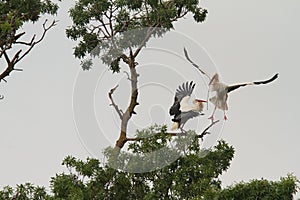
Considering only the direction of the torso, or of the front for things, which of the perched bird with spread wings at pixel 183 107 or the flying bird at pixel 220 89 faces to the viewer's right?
the perched bird with spread wings at pixel 183 107

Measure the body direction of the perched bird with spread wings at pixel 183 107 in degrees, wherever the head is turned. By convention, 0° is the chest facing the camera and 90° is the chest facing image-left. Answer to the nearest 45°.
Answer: approximately 270°

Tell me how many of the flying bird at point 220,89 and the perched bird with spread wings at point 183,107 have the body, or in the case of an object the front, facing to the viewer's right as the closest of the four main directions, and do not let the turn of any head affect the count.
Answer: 1

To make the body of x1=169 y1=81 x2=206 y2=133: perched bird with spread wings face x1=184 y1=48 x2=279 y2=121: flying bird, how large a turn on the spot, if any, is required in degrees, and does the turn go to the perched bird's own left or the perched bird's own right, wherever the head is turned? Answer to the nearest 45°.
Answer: approximately 45° to the perched bird's own right

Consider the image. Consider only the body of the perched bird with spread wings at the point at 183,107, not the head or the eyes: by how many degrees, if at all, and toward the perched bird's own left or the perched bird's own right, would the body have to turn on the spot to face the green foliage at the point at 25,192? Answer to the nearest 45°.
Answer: approximately 180°
